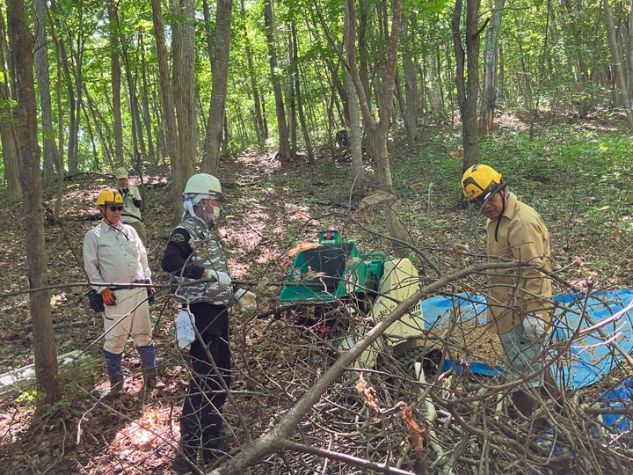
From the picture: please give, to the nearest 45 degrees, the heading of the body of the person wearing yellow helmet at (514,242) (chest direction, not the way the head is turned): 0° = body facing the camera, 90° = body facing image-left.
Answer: approximately 45°

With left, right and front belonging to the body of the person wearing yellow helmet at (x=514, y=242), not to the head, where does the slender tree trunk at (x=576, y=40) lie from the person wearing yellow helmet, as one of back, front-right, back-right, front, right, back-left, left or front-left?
back-right

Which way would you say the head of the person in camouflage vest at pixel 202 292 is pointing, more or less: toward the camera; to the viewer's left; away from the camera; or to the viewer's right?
to the viewer's right

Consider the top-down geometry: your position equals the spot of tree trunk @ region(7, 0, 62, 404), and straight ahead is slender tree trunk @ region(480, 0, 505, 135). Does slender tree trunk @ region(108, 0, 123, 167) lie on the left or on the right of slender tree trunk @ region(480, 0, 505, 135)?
left

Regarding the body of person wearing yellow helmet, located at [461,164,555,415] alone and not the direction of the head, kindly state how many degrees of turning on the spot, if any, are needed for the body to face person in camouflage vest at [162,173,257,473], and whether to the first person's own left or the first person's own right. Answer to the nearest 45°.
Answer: approximately 45° to the first person's own right

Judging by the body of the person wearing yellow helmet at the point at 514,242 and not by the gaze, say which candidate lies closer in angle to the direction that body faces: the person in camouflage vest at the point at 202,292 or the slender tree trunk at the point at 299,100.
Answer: the person in camouflage vest

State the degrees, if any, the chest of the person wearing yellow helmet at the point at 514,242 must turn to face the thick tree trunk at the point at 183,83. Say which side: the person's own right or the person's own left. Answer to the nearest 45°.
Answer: approximately 90° to the person's own right

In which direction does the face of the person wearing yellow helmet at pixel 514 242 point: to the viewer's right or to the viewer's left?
to the viewer's left

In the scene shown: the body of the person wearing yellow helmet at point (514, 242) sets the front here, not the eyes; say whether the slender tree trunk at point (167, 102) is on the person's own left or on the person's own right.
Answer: on the person's own right

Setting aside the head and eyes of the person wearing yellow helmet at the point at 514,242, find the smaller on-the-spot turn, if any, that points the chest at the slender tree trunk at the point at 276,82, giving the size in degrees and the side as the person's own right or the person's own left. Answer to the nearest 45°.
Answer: approximately 90° to the person's own right

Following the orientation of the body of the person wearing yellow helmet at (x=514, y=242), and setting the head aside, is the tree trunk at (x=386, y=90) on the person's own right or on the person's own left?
on the person's own right

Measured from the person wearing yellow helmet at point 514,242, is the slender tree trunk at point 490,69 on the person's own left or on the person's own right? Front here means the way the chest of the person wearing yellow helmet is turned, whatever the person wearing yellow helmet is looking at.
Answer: on the person's own right
